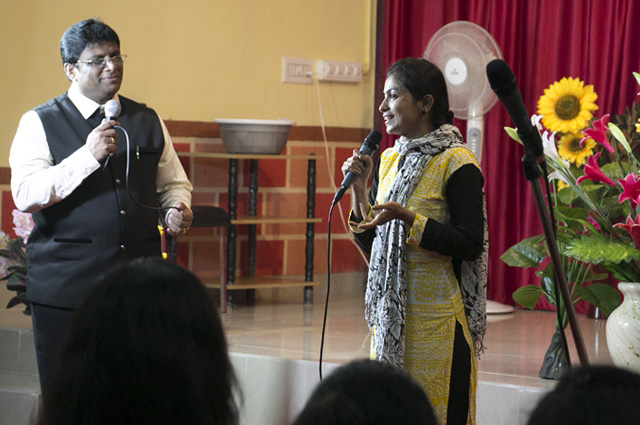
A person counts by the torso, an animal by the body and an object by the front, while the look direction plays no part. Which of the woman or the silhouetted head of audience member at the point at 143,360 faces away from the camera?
the silhouetted head of audience member

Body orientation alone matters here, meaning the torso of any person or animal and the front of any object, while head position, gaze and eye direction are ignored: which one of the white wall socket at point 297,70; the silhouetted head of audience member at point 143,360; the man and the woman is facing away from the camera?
the silhouetted head of audience member

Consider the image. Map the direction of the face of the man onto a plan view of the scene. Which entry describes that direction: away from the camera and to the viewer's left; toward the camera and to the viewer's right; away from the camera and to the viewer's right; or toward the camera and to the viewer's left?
toward the camera and to the viewer's right

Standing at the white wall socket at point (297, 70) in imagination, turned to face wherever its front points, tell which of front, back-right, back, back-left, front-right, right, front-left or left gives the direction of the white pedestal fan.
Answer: front-left

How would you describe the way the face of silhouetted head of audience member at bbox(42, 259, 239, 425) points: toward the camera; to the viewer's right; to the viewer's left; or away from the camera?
away from the camera

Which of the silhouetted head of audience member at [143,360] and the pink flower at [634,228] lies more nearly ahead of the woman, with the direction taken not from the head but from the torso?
the silhouetted head of audience member

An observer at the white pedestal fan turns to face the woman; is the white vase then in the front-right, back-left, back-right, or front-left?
front-left

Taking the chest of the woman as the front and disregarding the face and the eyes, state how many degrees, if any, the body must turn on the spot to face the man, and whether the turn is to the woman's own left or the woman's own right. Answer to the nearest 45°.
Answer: approximately 45° to the woman's own right

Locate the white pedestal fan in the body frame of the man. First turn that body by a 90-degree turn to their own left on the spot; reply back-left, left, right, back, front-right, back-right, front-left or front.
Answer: front

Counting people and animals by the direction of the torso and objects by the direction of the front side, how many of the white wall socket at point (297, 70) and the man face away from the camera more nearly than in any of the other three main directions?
0

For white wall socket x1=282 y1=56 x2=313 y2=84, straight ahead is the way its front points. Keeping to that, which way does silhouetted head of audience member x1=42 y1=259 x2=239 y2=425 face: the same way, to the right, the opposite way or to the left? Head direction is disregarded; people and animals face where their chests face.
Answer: the opposite way

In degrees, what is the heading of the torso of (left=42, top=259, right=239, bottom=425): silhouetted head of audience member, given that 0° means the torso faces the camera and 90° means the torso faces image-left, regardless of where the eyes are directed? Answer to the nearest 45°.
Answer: approximately 180°

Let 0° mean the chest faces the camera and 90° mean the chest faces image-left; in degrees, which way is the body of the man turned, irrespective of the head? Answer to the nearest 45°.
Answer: approximately 315°

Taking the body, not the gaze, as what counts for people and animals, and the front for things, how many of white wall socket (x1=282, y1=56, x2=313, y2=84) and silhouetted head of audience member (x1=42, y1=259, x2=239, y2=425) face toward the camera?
1

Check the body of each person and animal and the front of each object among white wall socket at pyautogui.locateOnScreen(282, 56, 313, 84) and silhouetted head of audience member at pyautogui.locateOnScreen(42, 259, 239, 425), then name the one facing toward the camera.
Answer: the white wall socket

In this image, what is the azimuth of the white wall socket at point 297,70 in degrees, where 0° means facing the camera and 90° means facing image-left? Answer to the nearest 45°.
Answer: approximately 0°

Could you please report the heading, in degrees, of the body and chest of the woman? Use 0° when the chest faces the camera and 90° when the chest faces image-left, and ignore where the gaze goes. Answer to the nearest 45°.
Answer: approximately 45°

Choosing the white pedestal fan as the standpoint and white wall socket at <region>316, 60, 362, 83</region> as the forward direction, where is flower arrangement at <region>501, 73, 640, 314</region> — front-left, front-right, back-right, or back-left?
back-left

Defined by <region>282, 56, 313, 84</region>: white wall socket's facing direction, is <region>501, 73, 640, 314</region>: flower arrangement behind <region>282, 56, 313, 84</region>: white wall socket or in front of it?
in front
